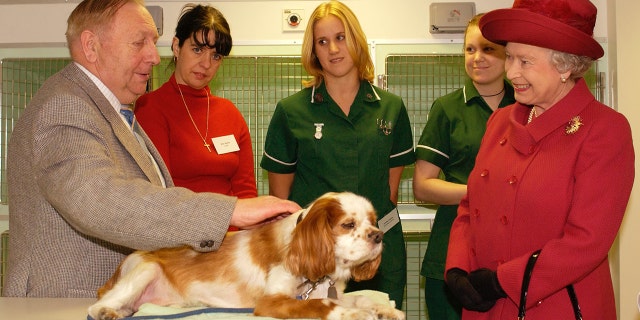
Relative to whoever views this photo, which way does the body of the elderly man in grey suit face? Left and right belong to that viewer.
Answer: facing to the right of the viewer

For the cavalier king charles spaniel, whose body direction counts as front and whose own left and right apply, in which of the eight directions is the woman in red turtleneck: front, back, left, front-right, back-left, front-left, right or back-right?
left

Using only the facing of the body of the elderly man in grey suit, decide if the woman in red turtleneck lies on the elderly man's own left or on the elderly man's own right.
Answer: on the elderly man's own left

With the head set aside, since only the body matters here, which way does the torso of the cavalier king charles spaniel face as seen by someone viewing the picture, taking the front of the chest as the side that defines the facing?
to the viewer's right

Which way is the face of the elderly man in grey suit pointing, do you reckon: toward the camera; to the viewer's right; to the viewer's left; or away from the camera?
to the viewer's right

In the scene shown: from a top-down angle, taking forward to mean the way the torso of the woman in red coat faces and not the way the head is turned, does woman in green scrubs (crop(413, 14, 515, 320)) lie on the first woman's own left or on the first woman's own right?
on the first woman's own right

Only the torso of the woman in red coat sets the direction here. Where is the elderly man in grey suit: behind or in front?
in front

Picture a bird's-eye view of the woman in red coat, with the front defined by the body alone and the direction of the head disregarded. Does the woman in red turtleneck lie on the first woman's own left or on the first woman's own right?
on the first woman's own right

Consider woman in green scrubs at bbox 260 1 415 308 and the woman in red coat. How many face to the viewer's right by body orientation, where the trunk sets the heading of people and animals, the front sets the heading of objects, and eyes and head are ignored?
0

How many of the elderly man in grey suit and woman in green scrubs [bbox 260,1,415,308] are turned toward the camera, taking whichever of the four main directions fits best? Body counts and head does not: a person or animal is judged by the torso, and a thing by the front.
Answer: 1

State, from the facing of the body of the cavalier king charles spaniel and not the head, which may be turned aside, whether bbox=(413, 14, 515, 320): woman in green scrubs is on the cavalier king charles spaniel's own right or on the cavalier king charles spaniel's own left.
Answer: on the cavalier king charles spaniel's own left

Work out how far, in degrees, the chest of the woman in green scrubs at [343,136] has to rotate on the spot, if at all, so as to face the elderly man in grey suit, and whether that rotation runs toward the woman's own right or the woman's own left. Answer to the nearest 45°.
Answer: approximately 45° to the woman's own right
